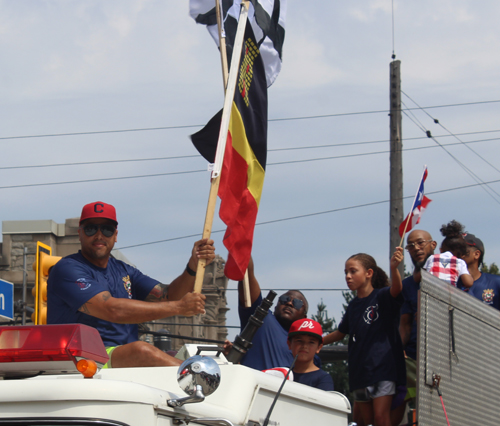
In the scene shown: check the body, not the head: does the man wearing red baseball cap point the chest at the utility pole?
no

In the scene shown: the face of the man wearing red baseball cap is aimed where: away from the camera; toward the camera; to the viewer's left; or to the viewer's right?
toward the camera

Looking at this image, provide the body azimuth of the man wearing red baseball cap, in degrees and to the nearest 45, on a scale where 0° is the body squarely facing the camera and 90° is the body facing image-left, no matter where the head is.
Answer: approximately 315°

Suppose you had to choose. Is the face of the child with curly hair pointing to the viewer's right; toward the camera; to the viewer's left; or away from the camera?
away from the camera

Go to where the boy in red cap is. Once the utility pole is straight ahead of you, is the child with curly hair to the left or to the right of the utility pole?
right

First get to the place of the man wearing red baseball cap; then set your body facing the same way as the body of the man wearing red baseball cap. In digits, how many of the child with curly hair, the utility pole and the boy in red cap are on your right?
0

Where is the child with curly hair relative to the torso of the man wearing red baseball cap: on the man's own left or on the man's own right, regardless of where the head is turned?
on the man's own left

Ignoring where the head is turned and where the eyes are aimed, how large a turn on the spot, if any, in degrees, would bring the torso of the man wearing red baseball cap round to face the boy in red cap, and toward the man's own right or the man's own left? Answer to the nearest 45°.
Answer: approximately 45° to the man's own left

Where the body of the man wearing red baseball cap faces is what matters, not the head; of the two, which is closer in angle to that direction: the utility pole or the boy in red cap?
the boy in red cap

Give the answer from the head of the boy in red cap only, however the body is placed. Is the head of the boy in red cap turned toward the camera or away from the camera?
toward the camera
